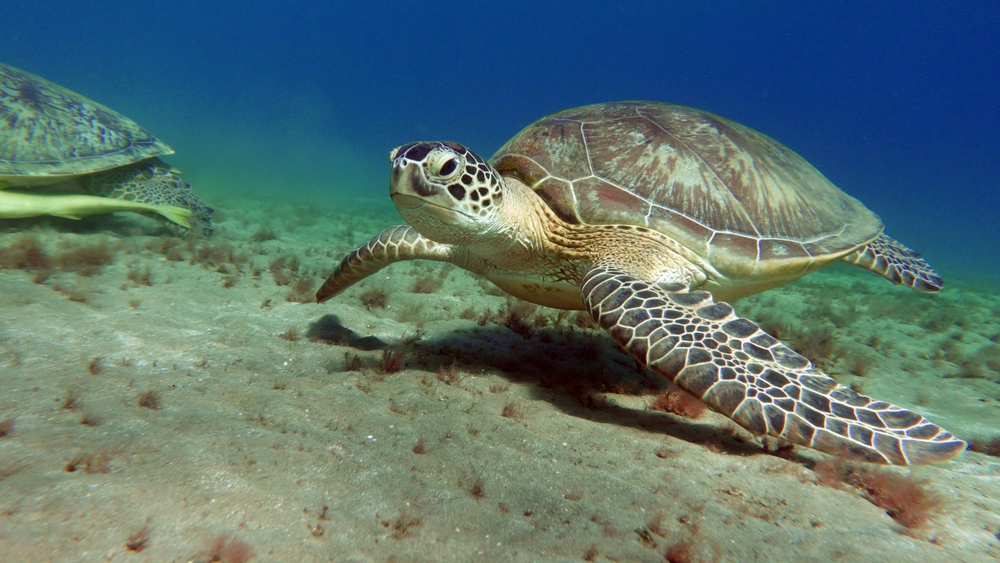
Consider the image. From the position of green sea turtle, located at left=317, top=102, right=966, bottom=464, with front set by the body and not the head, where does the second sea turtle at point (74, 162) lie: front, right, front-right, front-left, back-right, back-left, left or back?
front-right

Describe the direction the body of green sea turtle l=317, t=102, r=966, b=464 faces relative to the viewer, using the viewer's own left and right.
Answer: facing the viewer and to the left of the viewer

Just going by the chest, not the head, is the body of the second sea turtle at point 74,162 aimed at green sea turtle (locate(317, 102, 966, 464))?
no

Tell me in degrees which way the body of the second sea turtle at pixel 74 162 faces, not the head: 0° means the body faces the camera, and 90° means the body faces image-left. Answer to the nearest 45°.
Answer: approximately 90°

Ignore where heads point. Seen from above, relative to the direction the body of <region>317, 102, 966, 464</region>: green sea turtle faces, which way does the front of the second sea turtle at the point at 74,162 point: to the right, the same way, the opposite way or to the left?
the same way

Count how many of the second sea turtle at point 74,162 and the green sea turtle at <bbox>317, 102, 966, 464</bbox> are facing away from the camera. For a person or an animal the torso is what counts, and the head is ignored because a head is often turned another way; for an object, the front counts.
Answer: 0
